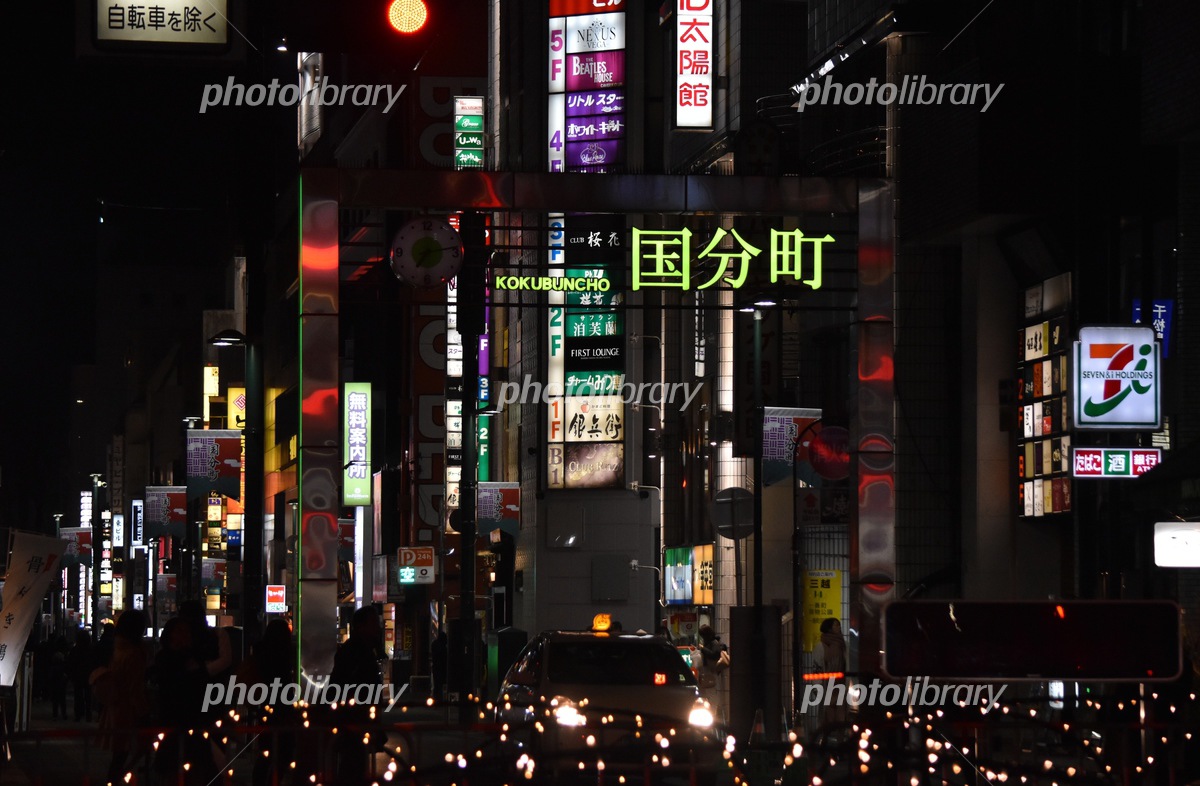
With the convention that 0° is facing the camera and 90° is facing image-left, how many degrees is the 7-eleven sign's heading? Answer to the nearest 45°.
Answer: approximately 0°

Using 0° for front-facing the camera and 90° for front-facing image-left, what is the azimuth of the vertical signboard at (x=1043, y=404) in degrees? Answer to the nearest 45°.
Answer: approximately 45°

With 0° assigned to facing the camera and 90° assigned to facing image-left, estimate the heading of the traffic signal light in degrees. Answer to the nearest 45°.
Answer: approximately 0°

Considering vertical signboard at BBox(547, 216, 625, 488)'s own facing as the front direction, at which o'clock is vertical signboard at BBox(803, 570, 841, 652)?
vertical signboard at BBox(803, 570, 841, 652) is roughly at 11 o'clock from vertical signboard at BBox(547, 216, 625, 488).
